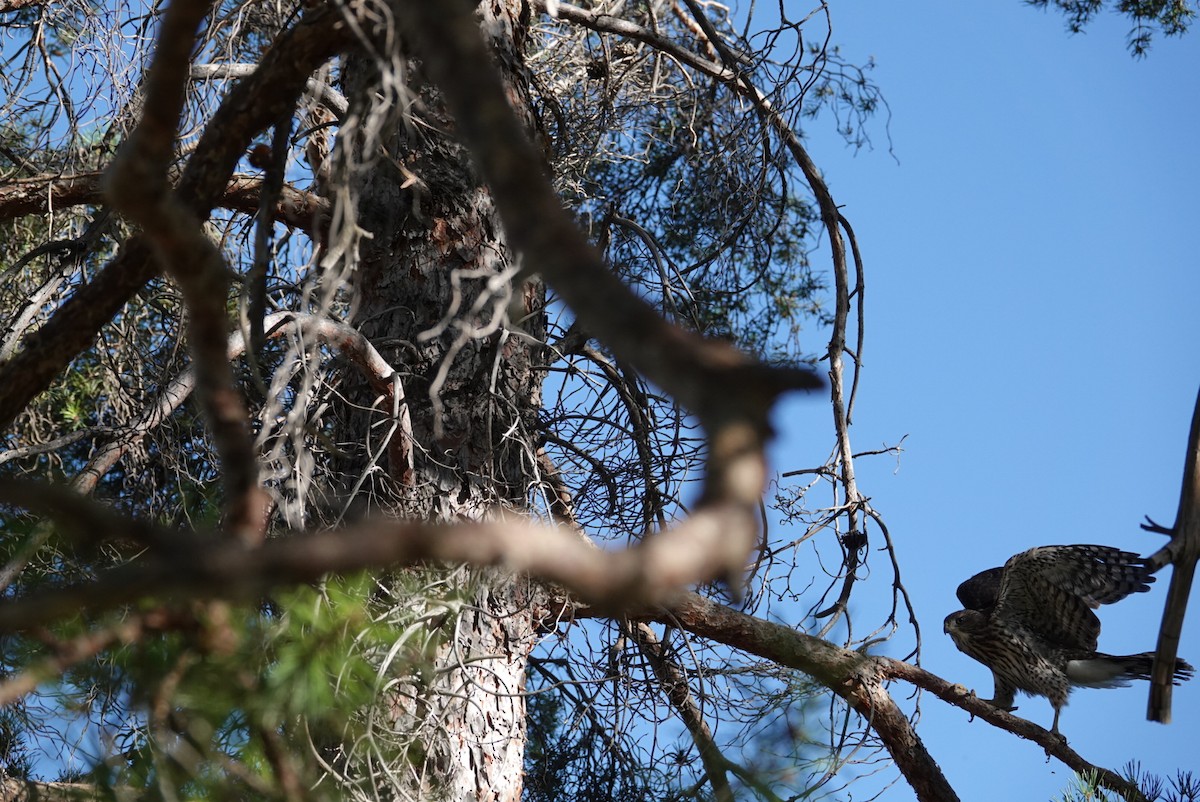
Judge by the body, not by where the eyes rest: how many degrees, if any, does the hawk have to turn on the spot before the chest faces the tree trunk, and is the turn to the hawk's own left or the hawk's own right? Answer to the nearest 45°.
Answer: approximately 45° to the hawk's own left

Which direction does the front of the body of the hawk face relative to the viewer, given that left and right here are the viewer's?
facing to the left of the viewer
